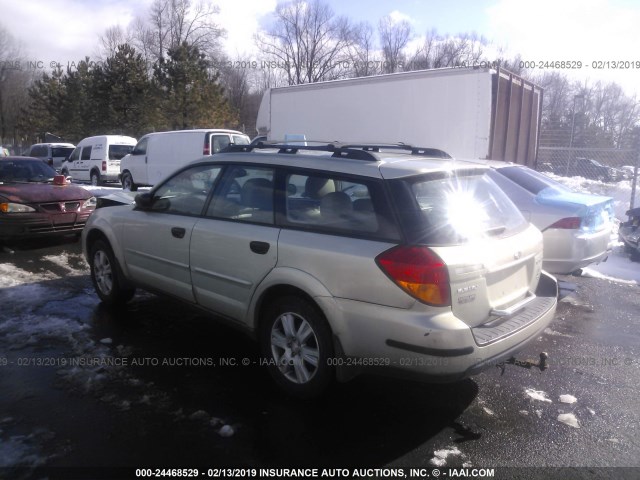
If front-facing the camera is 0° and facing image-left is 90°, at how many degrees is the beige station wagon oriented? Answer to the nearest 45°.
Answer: approximately 135°

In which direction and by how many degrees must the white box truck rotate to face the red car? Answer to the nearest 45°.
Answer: approximately 90° to its left

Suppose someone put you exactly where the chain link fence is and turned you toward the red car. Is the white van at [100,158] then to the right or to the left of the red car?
right

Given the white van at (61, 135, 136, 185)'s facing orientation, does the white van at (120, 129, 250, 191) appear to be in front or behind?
behind

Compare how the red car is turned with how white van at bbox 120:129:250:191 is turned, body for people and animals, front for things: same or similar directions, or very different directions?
very different directions

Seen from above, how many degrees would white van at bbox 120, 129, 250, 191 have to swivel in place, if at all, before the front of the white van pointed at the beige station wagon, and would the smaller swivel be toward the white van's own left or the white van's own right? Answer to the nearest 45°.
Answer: approximately 135° to the white van's own left
